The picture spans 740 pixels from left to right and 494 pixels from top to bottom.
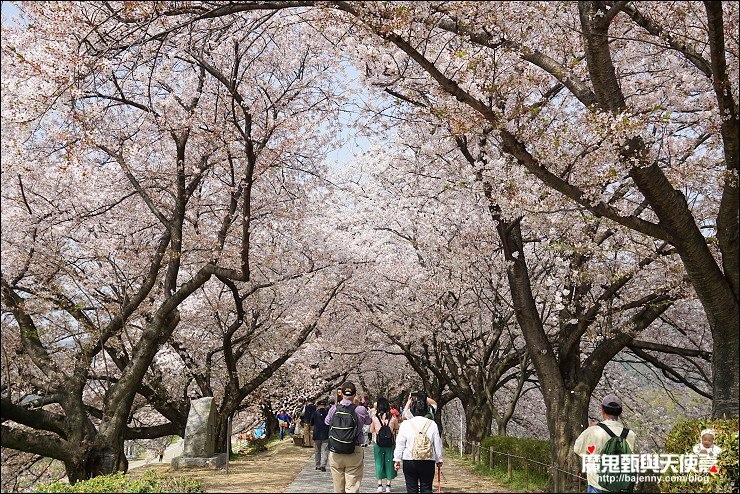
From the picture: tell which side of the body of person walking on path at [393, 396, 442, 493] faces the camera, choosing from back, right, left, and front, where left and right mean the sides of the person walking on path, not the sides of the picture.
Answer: back

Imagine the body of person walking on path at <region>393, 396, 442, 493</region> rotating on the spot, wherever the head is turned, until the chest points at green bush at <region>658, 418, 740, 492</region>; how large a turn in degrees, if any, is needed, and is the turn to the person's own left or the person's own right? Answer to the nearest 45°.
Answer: approximately 90° to the person's own right

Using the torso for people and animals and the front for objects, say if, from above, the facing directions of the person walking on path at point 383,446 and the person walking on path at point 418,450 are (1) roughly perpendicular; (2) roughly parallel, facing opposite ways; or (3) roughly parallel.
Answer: roughly parallel

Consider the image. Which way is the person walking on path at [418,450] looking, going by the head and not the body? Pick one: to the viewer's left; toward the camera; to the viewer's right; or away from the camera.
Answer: away from the camera

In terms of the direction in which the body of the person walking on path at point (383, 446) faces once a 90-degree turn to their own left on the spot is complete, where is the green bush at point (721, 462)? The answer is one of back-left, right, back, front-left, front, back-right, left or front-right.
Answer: back-left

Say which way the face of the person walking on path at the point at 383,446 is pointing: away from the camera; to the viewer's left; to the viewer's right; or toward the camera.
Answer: away from the camera

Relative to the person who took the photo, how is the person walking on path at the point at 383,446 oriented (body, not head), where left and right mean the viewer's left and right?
facing away from the viewer

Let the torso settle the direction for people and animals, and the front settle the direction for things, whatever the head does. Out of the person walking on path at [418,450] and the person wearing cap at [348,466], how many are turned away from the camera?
2

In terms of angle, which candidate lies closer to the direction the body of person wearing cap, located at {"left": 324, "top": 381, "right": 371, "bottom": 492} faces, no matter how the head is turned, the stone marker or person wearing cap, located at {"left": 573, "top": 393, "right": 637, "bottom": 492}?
the stone marker

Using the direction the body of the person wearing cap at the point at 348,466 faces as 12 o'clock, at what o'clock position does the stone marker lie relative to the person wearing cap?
The stone marker is roughly at 11 o'clock from the person wearing cap.

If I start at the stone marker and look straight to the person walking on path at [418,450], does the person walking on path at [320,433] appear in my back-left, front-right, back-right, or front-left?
front-left

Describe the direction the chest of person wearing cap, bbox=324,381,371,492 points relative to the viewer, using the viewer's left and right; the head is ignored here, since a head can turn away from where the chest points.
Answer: facing away from the viewer

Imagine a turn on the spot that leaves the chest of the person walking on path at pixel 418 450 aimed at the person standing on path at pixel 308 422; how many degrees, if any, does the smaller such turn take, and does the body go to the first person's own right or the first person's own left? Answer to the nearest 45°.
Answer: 0° — they already face them

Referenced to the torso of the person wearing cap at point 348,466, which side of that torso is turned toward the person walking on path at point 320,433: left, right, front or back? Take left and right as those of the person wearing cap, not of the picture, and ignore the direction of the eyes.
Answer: front
